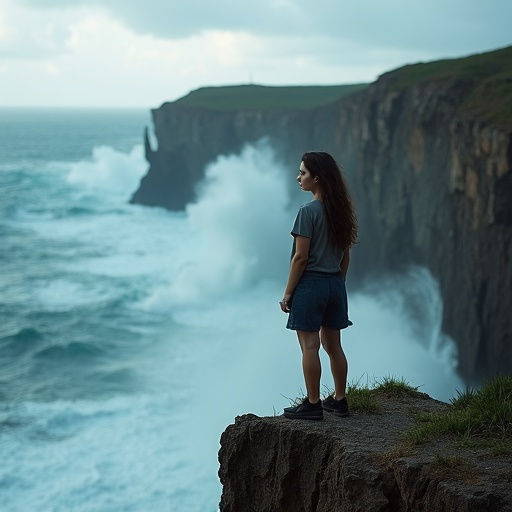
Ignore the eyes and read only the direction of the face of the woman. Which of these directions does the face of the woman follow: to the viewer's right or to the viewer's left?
to the viewer's left

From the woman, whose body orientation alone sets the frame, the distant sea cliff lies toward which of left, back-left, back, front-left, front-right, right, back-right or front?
front-right

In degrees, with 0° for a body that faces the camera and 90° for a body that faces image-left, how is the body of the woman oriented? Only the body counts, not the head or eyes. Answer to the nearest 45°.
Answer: approximately 135°
